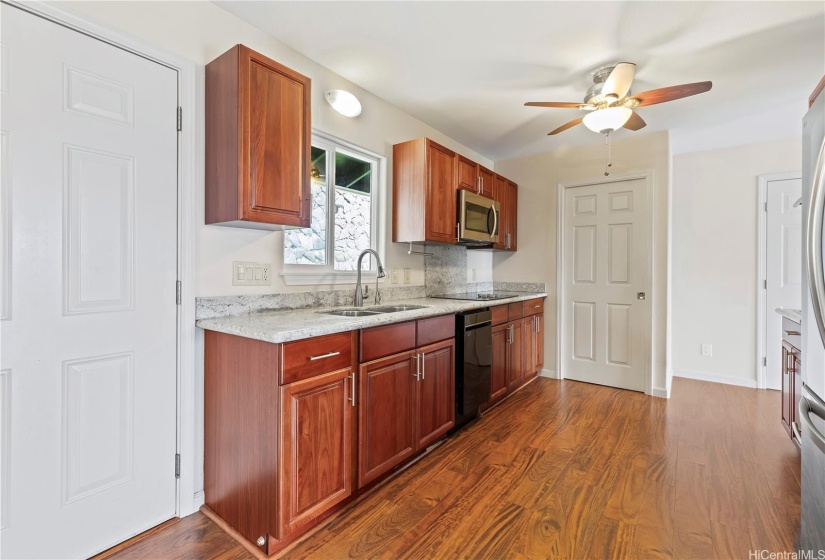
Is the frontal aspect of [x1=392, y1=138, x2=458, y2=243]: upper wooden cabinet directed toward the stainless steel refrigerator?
yes

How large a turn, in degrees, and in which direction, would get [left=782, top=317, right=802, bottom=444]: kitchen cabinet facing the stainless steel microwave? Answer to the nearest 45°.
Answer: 0° — it already faces it

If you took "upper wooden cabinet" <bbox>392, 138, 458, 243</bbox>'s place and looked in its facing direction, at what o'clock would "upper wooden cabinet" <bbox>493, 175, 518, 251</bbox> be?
"upper wooden cabinet" <bbox>493, 175, 518, 251</bbox> is roughly at 9 o'clock from "upper wooden cabinet" <bbox>392, 138, 458, 243</bbox>.

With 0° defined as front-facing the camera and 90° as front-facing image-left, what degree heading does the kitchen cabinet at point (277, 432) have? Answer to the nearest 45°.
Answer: approximately 315°

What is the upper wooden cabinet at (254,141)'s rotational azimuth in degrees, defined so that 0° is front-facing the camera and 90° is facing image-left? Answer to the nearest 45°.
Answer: approximately 315°

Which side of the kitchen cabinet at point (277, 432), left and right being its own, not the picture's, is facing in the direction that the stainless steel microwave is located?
left

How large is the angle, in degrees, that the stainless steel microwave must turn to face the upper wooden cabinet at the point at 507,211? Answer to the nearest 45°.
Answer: approximately 90° to its left

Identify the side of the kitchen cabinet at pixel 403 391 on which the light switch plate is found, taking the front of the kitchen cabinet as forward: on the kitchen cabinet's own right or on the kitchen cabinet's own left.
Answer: on the kitchen cabinet's own right

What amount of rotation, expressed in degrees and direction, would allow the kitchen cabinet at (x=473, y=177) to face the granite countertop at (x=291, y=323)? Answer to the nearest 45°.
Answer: approximately 90° to its right

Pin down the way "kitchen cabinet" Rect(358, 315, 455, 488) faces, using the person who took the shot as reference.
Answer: facing the viewer and to the right of the viewer

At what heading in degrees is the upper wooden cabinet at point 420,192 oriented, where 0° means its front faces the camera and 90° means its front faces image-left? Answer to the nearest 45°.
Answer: approximately 315°

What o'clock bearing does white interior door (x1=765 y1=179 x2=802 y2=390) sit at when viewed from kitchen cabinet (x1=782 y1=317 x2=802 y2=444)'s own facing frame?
The white interior door is roughly at 3 o'clock from the kitchen cabinet.

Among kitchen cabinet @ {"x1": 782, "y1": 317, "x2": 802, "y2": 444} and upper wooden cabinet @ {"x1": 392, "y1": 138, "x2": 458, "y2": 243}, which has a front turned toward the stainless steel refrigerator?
the upper wooden cabinet

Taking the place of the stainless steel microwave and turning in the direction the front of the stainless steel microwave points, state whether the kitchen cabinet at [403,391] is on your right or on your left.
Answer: on your right

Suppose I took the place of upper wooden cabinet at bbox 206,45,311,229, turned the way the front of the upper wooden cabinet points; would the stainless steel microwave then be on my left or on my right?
on my left

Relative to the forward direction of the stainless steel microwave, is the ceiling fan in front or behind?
in front

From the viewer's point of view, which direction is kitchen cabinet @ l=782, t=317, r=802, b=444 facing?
to the viewer's left
